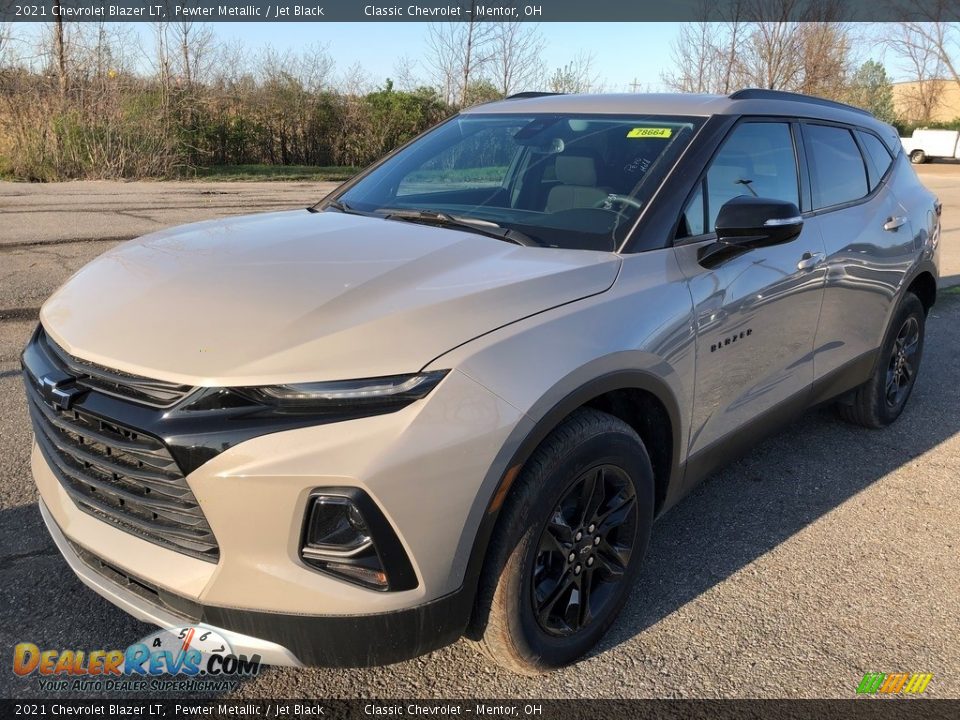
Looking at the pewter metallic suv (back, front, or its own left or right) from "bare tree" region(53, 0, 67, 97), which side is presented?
right

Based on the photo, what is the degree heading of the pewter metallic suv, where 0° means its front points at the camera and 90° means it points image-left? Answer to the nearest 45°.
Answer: approximately 45°

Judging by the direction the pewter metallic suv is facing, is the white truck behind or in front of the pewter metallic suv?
behind
